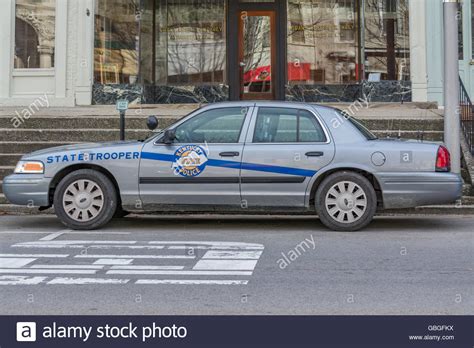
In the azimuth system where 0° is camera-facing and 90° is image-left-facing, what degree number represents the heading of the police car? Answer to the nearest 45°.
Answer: approximately 90°

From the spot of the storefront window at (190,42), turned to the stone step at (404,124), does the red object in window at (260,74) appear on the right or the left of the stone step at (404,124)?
left

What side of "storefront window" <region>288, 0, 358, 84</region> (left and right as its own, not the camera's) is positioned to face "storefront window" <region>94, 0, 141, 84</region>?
right

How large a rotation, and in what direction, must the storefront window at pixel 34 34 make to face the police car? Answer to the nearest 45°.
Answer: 0° — it already faces it

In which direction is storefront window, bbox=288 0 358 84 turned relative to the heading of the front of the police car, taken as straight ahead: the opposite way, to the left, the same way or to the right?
to the left

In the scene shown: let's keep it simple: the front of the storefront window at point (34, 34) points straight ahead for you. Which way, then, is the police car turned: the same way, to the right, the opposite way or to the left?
to the right

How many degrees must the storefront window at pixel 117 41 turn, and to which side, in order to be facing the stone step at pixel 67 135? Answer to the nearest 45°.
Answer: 0° — it already faces it

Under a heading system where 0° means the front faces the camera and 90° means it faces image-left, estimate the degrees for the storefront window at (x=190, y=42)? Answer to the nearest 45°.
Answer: approximately 0°

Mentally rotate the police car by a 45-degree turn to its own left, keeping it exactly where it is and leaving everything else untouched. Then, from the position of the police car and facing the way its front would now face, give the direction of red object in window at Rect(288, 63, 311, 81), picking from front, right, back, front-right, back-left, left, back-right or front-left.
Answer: back-right

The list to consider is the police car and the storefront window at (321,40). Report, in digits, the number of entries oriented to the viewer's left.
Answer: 1

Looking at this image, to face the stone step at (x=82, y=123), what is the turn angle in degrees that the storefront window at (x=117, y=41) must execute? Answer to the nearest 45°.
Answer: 0° — it already faces it

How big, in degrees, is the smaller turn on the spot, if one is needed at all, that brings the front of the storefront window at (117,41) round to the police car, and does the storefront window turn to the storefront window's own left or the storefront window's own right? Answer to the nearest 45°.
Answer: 0° — it already faces it
